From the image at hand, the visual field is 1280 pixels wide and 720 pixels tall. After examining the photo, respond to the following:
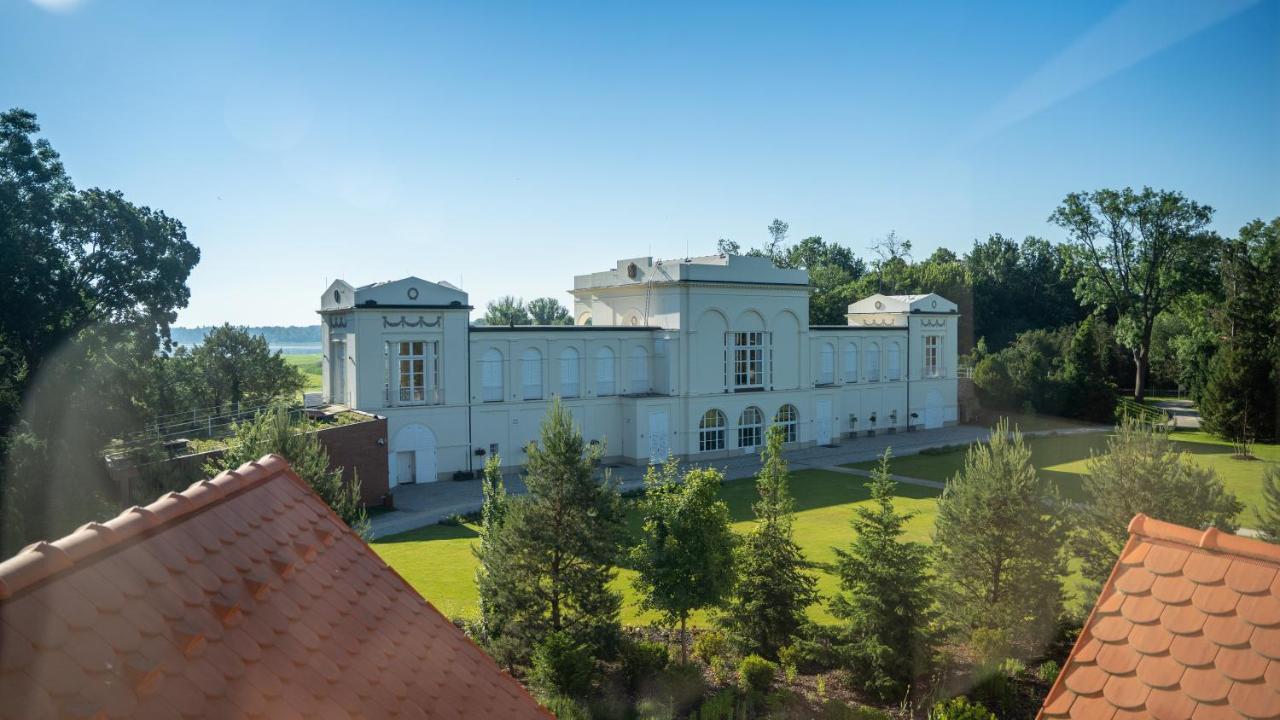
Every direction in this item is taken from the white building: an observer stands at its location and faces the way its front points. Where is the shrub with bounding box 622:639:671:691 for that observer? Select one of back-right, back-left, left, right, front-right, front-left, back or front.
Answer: front-right

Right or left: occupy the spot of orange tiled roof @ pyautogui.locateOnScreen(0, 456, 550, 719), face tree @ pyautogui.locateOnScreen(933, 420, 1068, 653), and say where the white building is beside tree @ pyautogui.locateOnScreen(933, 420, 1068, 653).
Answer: left

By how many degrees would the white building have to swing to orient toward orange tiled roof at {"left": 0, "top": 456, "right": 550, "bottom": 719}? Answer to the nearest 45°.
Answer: approximately 45° to its right

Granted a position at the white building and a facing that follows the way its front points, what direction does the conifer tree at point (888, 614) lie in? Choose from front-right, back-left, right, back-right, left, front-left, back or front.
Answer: front-right

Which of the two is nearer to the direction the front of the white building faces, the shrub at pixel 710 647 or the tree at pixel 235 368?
the shrub

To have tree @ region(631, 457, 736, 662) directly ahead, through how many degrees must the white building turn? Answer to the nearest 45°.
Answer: approximately 45° to its right

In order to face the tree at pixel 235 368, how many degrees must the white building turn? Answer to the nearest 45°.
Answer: approximately 135° to its right

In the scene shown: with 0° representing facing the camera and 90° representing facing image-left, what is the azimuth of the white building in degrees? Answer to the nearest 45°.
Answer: approximately 315°
